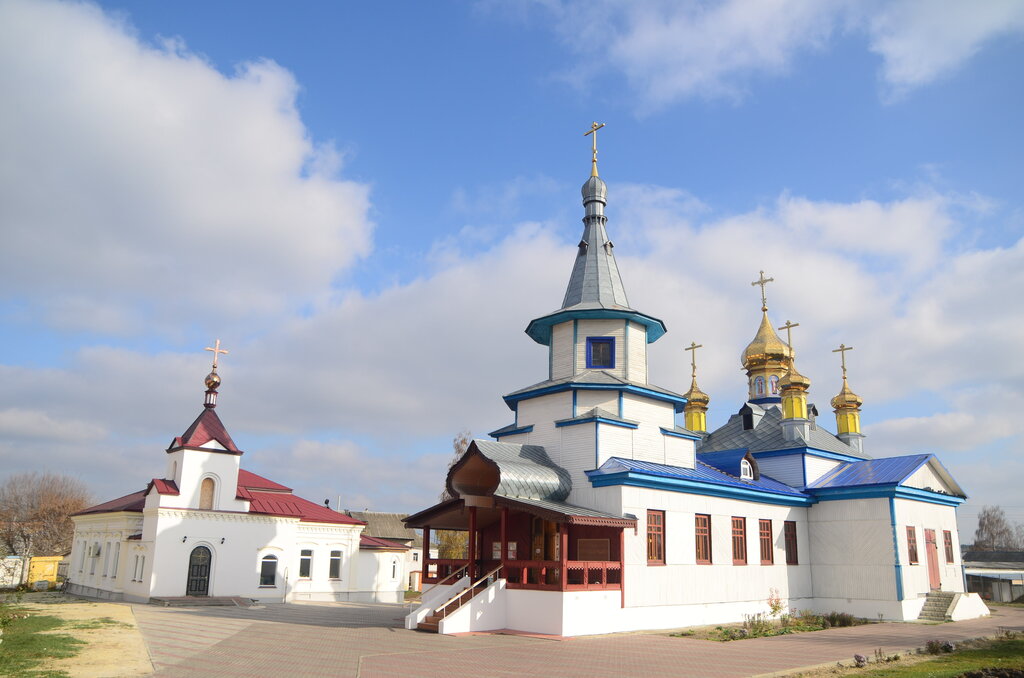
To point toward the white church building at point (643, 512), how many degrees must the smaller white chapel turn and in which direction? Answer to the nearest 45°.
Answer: approximately 45° to its left

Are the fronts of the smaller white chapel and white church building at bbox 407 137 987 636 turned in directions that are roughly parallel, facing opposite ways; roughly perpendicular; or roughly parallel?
roughly perpendicular

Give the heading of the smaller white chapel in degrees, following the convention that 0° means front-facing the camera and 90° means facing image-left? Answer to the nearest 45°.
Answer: approximately 0°

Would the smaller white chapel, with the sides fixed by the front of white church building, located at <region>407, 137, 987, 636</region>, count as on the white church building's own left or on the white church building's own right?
on the white church building's own right

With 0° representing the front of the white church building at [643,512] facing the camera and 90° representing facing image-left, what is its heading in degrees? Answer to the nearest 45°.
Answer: approximately 45°
